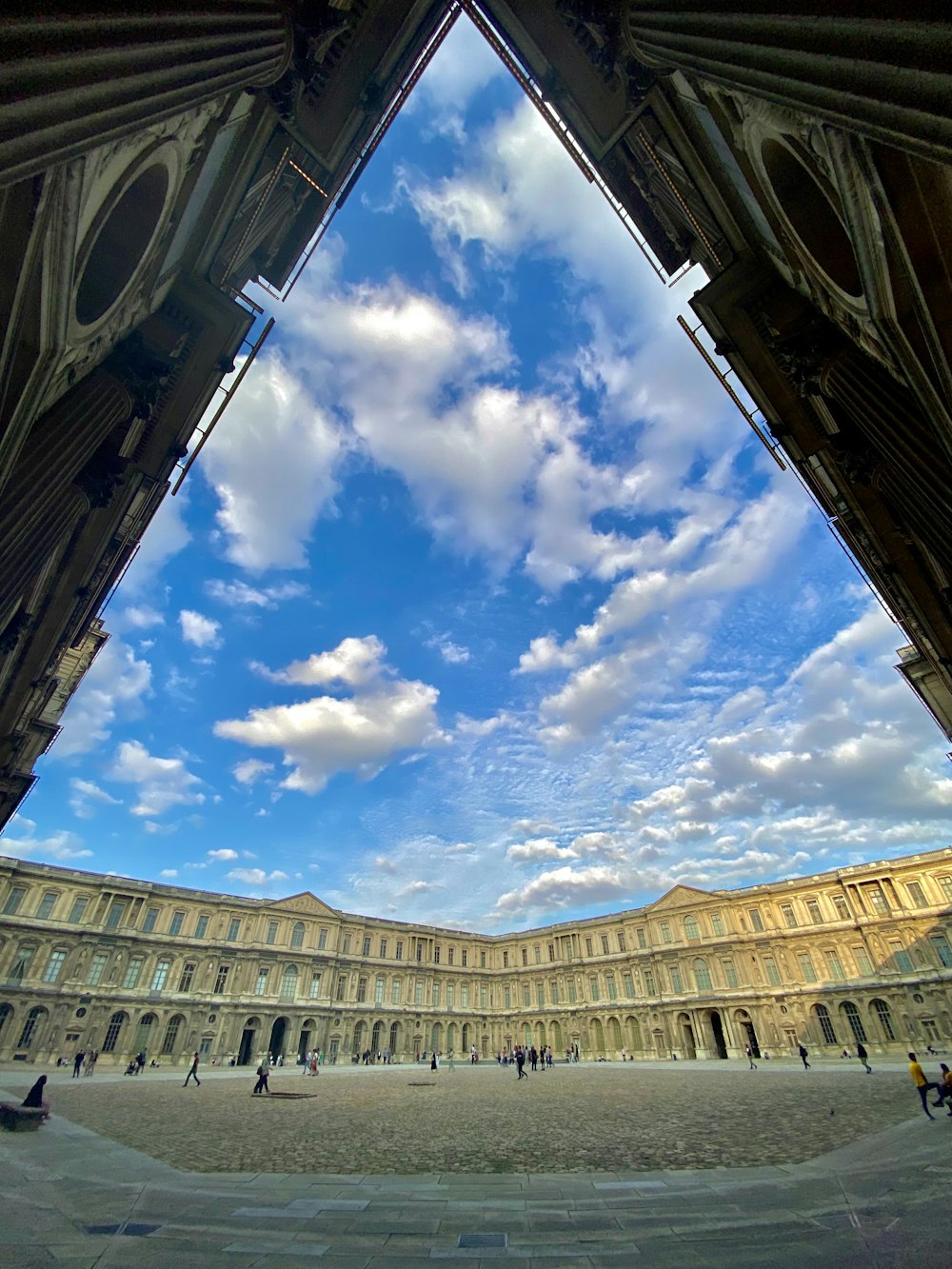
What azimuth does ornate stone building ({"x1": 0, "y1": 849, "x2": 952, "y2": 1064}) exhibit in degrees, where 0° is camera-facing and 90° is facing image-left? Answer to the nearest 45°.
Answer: approximately 0°

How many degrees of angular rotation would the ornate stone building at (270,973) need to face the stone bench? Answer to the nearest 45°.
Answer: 0° — it already faces it

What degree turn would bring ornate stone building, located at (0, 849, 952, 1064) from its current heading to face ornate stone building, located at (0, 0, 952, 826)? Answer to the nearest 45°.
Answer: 0° — it already faces it
